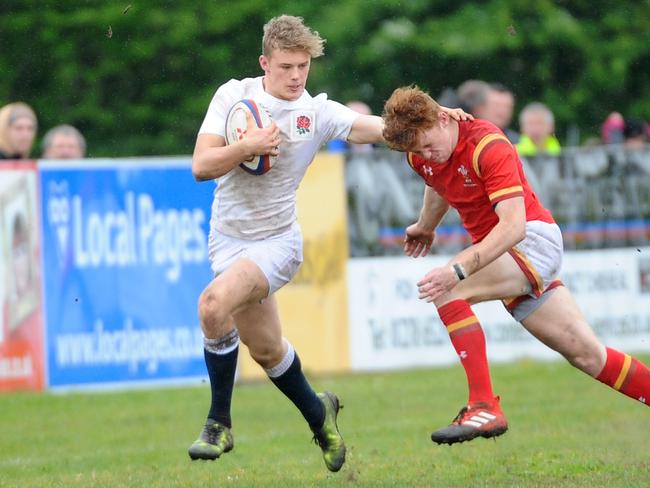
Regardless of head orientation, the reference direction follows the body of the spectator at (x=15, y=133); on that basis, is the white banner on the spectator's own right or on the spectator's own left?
on the spectator's own left

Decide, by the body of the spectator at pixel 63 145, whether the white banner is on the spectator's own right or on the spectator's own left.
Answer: on the spectator's own left

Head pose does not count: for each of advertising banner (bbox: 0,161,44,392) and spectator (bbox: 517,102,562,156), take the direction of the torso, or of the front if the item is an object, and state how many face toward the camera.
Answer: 2

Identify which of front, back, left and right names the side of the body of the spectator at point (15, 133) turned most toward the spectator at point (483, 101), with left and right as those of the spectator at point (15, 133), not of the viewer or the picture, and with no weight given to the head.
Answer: left

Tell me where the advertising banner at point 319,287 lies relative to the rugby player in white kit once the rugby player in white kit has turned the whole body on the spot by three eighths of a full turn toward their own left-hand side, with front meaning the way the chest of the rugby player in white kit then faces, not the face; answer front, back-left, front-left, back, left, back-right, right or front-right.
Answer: front-left

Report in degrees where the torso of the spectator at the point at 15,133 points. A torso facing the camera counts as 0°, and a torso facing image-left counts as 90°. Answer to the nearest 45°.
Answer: approximately 0°

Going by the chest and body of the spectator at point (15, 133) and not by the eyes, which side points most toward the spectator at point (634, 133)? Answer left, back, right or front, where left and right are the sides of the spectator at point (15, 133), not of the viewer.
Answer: left

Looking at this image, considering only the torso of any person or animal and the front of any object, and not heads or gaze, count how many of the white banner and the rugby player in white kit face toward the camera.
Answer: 2
